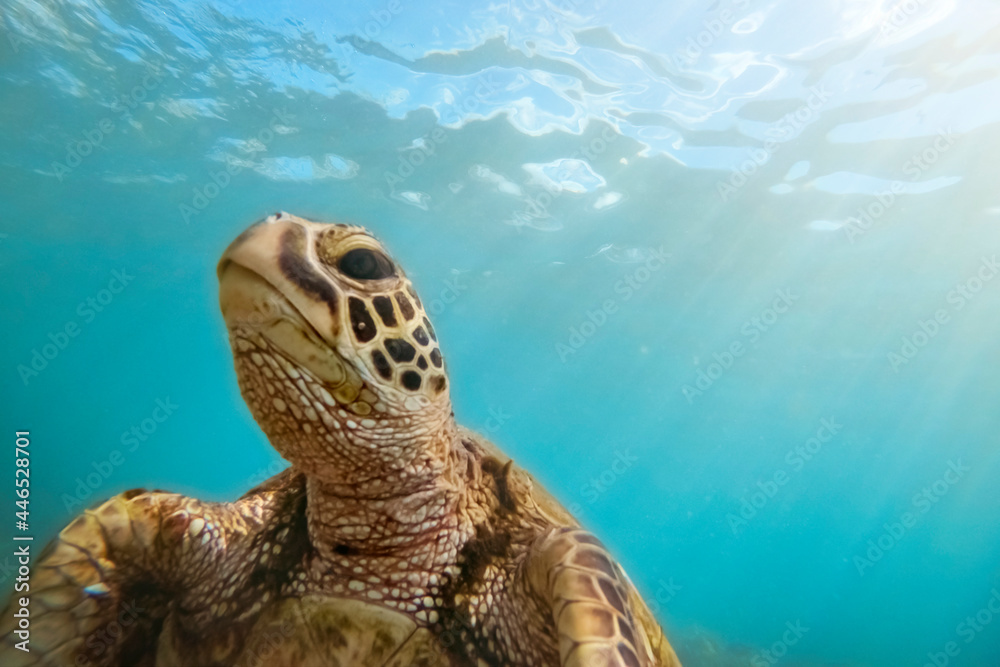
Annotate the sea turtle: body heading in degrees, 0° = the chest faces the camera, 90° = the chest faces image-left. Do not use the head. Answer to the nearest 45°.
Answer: approximately 45°
